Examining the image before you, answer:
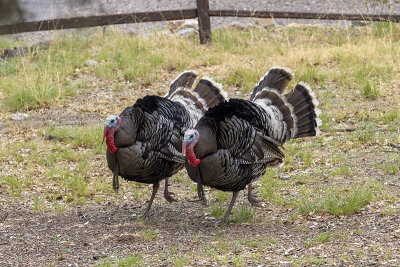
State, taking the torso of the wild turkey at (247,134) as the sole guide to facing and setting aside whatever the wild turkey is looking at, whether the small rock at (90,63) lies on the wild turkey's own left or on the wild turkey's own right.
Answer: on the wild turkey's own right

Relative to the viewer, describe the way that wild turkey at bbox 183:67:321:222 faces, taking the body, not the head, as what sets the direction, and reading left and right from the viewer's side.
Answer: facing the viewer and to the left of the viewer

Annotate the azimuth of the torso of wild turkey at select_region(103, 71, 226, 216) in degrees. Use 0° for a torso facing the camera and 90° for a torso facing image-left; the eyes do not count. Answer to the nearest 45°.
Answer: approximately 45°

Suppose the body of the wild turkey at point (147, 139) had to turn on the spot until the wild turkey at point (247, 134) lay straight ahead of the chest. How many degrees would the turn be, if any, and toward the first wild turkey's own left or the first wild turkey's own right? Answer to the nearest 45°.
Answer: approximately 135° to the first wild turkey's own left

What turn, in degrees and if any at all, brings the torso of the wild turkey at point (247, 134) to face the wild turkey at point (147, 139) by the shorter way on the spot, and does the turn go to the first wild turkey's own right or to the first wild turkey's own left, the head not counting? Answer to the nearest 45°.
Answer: approximately 45° to the first wild turkey's own right

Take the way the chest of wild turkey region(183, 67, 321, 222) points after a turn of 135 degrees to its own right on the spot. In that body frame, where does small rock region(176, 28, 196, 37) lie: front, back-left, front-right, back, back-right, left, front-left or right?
front

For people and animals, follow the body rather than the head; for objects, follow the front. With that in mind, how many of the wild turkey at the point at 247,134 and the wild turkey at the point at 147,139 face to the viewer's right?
0

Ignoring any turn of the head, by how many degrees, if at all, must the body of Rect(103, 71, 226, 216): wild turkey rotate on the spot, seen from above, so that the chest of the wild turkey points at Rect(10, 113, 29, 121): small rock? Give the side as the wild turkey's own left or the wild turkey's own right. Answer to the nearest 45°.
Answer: approximately 90° to the wild turkey's own right

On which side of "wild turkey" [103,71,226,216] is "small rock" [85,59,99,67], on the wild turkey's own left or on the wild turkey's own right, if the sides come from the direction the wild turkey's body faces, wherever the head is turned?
on the wild turkey's own right

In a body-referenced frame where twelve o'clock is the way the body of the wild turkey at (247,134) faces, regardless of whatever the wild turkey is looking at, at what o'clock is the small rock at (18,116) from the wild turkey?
The small rock is roughly at 3 o'clock from the wild turkey.

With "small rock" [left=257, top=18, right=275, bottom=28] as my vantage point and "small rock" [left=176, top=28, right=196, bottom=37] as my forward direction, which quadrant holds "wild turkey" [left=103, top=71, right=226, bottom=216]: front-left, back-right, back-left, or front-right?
front-left

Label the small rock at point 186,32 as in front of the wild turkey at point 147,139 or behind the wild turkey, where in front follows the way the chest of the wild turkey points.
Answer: behind
